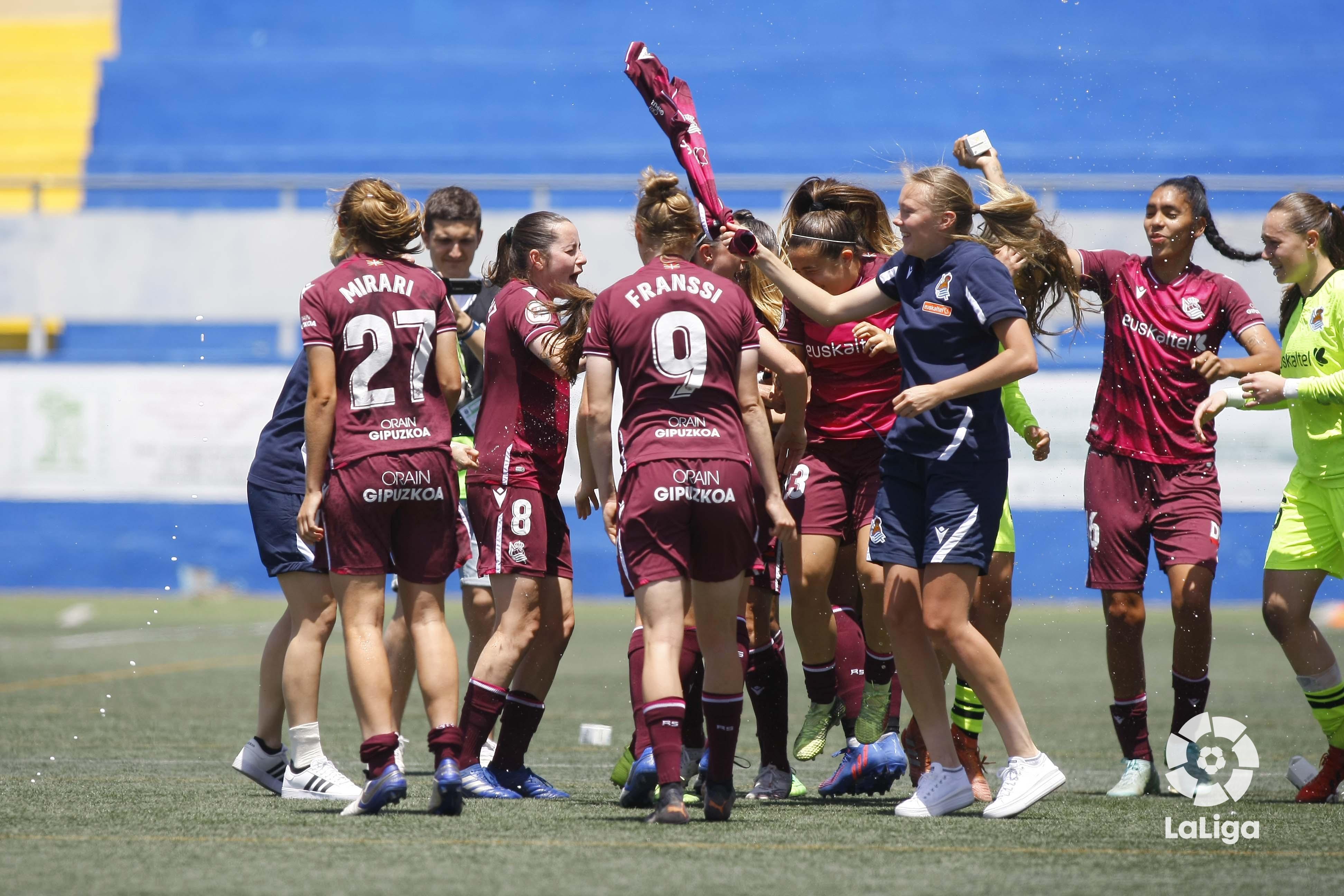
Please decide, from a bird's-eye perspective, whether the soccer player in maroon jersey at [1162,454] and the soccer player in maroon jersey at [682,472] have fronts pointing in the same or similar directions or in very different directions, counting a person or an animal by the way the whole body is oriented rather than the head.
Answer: very different directions

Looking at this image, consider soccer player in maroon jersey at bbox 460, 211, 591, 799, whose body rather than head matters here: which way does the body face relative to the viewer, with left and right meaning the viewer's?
facing to the right of the viewer

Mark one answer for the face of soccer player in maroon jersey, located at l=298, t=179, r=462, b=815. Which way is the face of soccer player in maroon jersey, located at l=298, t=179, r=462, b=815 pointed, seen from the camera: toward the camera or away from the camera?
away from the camera

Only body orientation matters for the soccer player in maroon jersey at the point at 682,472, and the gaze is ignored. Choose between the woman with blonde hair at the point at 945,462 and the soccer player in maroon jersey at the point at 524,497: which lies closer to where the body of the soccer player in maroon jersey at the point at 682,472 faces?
the soccer player in maroon jersey

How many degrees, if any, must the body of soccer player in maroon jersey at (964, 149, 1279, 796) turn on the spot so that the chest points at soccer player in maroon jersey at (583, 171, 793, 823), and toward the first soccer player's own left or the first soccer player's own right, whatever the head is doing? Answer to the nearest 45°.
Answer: approximately 45° to the first soccer player's own right

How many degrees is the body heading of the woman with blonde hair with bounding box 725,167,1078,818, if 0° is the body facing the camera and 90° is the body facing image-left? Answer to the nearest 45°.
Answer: approximately 45°

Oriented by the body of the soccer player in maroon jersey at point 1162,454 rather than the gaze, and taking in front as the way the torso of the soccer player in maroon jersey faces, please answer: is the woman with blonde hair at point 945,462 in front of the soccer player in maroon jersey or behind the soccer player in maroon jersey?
in front

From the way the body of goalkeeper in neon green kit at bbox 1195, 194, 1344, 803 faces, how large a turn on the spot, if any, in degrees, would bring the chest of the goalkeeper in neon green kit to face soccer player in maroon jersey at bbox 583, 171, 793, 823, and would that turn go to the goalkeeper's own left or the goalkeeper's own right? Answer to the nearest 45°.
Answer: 0° — they already face them

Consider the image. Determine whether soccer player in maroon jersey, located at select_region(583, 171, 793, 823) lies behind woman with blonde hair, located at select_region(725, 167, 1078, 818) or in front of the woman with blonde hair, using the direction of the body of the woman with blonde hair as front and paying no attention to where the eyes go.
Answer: in front

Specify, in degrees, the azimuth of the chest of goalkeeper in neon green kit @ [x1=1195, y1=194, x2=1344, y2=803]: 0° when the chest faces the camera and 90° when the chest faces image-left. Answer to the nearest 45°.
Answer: approximately 45°

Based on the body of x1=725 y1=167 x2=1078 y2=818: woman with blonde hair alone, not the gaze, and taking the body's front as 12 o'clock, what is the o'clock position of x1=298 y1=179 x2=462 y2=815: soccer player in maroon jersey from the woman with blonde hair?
The soccer player in maroon jersey is roughly at 1 o'clock from the woman with blonde hair.

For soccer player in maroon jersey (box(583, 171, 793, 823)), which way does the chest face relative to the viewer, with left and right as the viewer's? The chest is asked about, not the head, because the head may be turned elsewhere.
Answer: facing away from the viewer

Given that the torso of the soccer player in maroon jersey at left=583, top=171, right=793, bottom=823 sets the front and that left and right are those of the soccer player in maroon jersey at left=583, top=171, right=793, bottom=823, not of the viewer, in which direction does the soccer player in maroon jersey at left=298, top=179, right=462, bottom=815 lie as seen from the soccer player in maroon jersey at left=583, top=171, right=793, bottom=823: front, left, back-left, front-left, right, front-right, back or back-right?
left

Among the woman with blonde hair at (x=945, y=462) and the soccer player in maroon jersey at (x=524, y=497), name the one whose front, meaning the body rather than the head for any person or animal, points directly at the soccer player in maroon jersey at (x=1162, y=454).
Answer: the soccer player in maroon jersey at (x=524, y=497)

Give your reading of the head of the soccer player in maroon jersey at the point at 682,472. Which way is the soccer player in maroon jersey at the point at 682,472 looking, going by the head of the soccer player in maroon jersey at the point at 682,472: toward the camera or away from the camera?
away from the camera

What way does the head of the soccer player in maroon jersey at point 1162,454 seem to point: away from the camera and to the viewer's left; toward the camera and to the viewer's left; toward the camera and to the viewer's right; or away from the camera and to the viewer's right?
toward the camera and to the viewer's left
